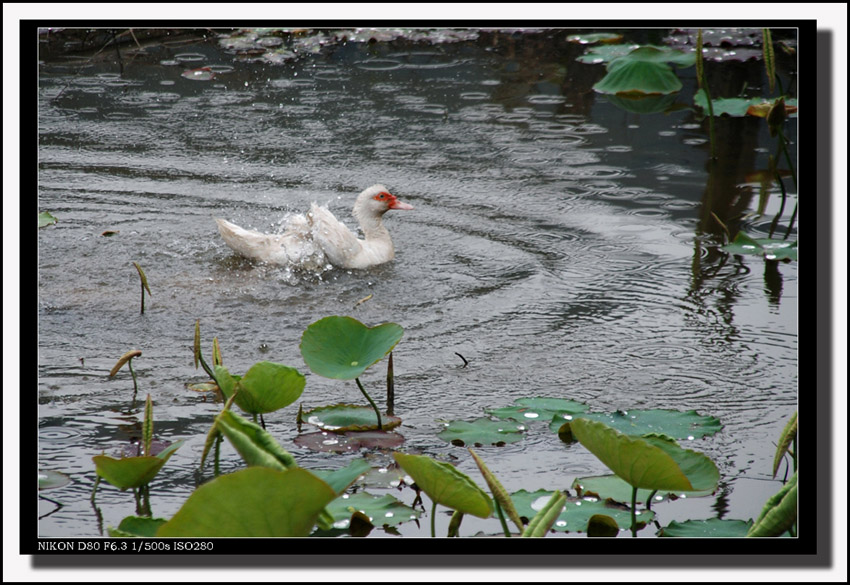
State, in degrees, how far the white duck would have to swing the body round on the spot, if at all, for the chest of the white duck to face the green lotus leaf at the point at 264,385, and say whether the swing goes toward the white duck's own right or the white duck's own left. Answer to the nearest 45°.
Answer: approximately 90° to the white duck's own right

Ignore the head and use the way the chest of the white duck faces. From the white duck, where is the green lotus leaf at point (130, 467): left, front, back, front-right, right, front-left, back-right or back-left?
right

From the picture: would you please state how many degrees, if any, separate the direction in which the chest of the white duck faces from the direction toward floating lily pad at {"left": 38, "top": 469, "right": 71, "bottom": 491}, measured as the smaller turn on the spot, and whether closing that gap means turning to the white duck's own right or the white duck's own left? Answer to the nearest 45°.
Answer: approximately 90° to the white duck's own right

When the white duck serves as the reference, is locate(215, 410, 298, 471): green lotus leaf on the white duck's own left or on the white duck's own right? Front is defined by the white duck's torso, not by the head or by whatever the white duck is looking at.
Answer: on the white duck's own right

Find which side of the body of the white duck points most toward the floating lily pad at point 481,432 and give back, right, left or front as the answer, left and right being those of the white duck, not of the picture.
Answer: right

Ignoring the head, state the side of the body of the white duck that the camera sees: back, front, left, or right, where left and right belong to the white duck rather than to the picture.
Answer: right

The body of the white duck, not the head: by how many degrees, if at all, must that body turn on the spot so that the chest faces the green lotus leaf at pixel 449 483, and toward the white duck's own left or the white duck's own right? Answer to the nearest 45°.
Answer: approximately 90° to the white duck's own right

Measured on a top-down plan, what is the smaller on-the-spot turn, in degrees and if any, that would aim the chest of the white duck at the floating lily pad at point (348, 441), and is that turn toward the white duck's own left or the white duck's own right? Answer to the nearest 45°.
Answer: approximately 90° to the white duck's own right
